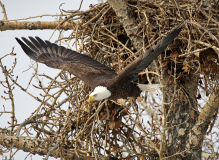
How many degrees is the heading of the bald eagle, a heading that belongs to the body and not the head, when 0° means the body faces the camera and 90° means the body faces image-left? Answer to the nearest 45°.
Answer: approximately 45°
